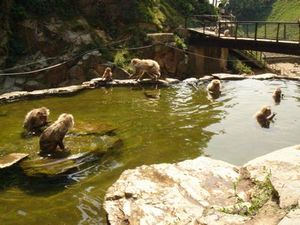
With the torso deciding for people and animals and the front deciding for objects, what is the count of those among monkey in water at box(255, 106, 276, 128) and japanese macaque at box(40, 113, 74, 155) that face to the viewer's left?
0

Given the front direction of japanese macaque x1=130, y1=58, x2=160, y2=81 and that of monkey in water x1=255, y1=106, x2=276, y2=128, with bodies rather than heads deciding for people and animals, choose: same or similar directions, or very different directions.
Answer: very different directions

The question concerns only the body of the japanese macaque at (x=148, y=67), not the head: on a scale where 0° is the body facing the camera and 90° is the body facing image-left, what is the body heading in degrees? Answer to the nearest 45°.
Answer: approximately 90°

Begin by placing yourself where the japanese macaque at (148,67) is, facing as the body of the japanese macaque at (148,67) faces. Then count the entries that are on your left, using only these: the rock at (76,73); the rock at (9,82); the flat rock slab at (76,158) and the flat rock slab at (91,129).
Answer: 2

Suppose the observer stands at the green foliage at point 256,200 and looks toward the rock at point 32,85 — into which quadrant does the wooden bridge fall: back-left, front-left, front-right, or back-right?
front-right

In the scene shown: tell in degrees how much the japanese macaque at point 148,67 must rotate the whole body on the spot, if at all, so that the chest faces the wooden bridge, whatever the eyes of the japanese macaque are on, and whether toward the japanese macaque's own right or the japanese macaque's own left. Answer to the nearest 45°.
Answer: approximately 135° to the japanese macaque's own right

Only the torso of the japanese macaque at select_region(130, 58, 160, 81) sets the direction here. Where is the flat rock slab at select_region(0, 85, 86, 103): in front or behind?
in front
